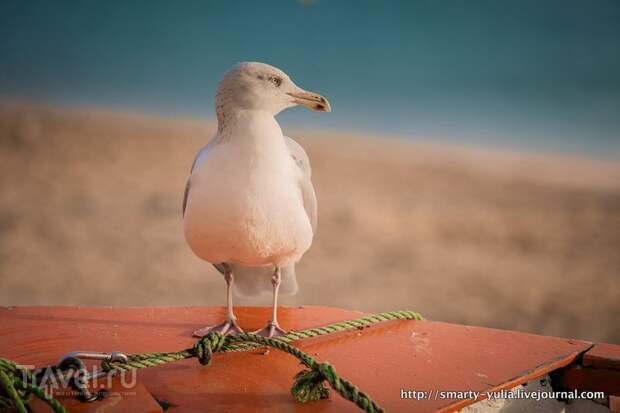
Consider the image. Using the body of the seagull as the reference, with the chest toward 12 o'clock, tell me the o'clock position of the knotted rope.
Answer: The knotted rope is roughly at 12 o'clock from the seagull.

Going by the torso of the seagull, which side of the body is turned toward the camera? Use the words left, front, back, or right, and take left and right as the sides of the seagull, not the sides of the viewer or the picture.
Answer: front
